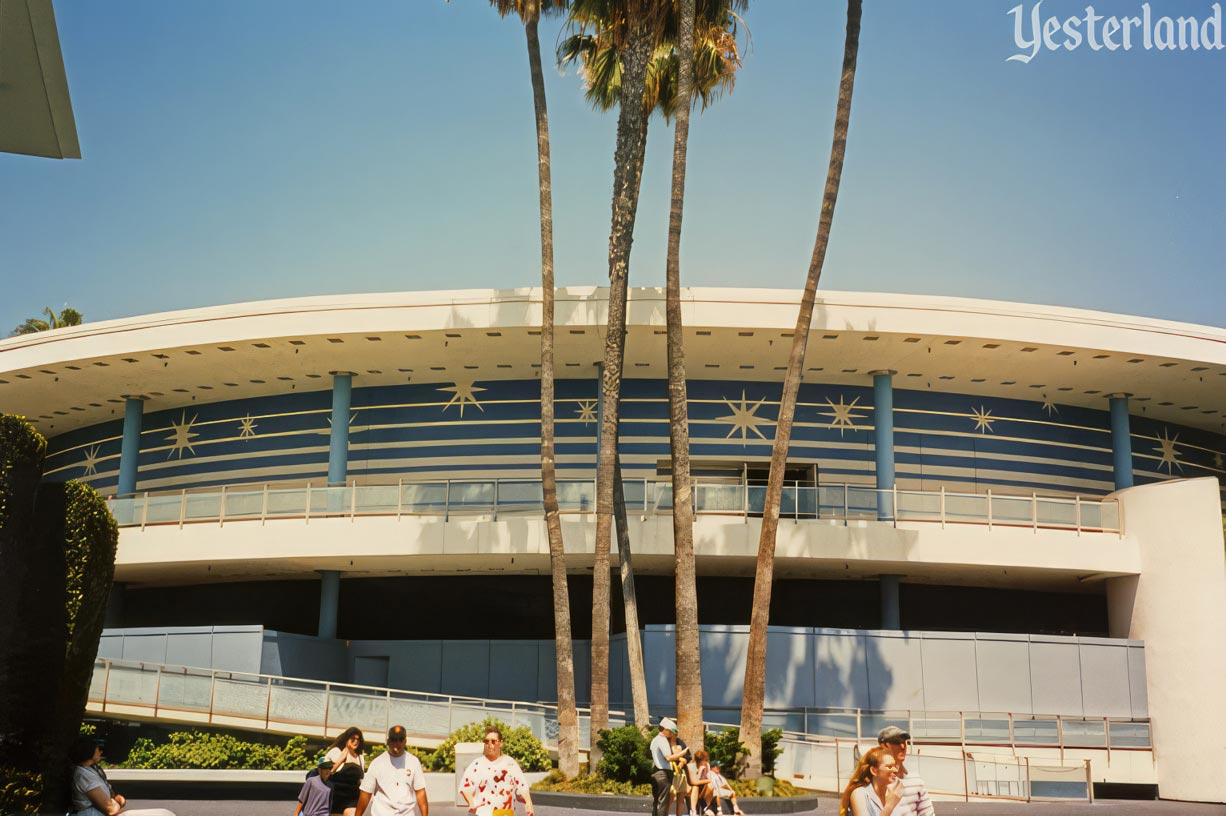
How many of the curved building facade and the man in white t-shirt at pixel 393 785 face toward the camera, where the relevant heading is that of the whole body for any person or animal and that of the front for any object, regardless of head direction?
2

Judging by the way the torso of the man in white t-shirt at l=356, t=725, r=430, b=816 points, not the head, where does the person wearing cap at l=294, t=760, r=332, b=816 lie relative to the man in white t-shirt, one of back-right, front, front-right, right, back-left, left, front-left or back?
back-right

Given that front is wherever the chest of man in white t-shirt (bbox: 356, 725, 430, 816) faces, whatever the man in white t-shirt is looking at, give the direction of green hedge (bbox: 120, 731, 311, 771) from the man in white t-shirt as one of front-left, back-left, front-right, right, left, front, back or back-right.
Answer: back

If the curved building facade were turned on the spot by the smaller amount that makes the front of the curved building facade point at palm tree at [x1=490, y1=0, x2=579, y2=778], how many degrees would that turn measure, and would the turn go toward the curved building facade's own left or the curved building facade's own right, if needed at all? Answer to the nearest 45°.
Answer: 0° — it already faces it

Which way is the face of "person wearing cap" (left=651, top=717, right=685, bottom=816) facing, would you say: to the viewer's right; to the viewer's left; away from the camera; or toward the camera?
to the viewer's right

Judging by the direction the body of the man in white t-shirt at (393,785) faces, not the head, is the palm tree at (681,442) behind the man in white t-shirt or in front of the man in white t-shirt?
behind

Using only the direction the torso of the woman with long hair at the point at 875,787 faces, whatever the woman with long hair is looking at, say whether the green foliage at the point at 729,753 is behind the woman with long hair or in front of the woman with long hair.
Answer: behind

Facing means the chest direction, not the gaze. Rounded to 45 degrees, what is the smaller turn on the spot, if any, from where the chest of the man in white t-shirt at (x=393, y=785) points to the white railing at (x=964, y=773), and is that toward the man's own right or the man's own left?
approximately 135° to the man's own left

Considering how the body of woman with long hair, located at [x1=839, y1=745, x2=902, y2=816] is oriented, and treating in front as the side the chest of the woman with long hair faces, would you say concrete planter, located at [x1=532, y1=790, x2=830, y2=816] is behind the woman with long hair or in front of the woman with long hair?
behind

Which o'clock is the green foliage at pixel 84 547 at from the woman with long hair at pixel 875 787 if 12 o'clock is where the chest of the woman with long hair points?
The green foliage is roughly at 5 o'clock from the woman with long hair.

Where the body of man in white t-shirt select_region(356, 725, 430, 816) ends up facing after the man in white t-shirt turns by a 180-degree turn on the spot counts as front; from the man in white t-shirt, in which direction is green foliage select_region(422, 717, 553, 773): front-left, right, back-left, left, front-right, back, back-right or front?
front

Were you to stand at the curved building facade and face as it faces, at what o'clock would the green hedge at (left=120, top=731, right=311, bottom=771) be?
The green hedge is roughly at 2 o'clock from the curved building facade.
